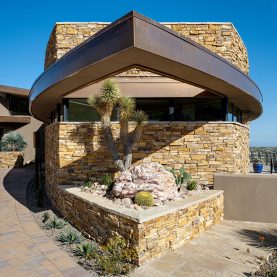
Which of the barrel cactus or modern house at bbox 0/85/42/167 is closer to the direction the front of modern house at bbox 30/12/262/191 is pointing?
the barrel cactus

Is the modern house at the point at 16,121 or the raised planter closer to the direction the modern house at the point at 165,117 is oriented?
the raised planter

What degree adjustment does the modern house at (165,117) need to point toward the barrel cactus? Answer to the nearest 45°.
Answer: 0° — it already faces it

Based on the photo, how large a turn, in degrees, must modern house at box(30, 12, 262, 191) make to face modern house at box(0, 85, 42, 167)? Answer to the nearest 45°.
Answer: approximately 135° to its right

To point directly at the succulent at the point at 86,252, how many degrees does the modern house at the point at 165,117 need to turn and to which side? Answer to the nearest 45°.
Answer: approximately 45° to its right

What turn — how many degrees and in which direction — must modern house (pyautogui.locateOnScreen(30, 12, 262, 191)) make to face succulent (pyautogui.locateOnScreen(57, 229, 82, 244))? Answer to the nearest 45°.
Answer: approximately 45° to its right

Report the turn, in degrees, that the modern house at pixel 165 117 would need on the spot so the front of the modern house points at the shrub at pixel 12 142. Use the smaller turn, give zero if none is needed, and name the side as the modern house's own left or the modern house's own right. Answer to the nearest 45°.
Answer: approximately 135° to the modern house's own right

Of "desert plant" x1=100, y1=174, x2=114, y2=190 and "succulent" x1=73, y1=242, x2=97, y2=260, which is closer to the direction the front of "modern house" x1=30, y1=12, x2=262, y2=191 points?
the succulent

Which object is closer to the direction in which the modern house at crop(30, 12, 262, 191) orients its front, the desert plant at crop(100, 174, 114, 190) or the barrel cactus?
the barrel cactus

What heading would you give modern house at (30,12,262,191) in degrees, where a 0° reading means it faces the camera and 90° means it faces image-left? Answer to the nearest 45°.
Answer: approximately 0°

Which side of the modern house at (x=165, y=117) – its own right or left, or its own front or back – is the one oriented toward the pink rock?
front
